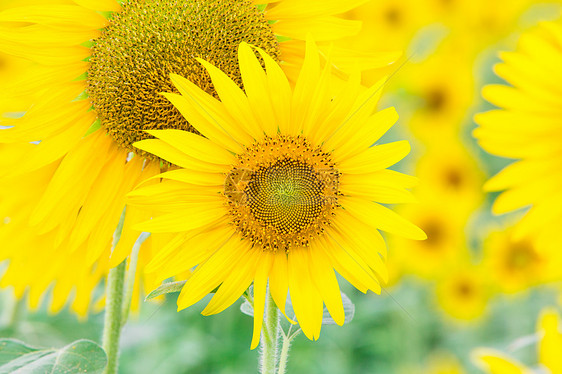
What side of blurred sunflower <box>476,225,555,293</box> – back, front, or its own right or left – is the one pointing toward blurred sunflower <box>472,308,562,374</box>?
front

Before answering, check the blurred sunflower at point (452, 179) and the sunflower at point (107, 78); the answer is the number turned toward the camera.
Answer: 2

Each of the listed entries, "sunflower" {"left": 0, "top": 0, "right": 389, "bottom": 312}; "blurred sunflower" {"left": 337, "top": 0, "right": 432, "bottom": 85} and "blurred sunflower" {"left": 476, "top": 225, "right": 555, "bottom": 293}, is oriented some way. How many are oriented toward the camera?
3

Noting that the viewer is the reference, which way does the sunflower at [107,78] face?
facing the viewer

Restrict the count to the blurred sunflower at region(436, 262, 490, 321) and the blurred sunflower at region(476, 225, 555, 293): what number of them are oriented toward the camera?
2

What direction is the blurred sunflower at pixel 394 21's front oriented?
toward the camera

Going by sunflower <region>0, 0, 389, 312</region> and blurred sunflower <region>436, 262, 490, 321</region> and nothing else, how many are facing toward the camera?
2

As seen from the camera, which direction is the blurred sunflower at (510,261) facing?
toward the camera

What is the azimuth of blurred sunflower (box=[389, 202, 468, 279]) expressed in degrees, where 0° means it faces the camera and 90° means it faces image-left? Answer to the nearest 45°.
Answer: approximately 0°

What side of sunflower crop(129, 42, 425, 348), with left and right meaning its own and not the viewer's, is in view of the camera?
front
